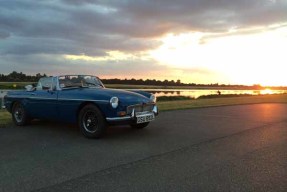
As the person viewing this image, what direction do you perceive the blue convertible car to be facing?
facing the viewer and to the right of the viewer
